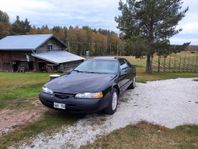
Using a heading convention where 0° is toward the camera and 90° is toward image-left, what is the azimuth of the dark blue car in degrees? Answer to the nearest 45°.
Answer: approximately 45°

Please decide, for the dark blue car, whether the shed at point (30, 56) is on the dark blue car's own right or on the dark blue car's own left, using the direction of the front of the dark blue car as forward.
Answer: on the dark blue car's own right

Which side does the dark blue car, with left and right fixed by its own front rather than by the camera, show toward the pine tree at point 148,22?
back
